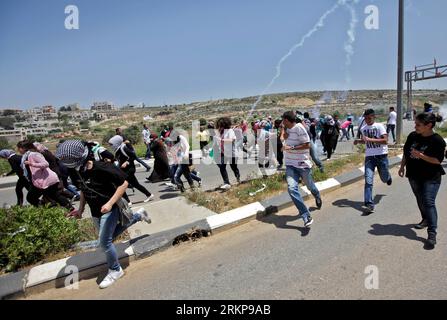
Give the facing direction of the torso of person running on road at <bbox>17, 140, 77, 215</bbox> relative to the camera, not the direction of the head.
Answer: to the viewer's left

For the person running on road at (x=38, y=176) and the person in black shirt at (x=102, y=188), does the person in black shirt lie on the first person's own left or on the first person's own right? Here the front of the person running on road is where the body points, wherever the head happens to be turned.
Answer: on the first person's own left

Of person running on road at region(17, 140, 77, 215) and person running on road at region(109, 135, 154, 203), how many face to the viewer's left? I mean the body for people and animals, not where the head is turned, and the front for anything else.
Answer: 2

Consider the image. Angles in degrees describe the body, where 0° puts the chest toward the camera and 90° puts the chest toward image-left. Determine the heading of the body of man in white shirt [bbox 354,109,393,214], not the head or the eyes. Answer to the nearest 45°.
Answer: approximately 45°

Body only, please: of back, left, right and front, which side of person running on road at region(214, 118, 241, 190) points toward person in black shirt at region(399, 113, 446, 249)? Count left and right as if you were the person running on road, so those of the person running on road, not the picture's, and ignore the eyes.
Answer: left

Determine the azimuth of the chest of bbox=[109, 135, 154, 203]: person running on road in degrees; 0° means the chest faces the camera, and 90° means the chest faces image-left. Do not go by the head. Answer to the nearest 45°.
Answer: approximately 90°
